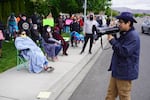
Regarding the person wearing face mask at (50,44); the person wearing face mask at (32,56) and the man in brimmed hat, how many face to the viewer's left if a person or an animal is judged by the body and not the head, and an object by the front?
1

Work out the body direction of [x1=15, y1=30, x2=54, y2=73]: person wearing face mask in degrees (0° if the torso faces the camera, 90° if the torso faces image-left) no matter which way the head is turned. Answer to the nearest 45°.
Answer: approximately 315°

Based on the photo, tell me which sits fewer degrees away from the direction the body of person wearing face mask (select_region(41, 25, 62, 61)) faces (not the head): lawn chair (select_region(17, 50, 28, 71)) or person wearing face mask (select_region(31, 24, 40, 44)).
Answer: the lawn chair

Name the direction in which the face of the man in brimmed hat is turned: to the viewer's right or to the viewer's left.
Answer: to the viewer's left

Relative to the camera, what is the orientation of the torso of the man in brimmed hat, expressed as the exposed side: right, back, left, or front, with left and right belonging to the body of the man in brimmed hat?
left

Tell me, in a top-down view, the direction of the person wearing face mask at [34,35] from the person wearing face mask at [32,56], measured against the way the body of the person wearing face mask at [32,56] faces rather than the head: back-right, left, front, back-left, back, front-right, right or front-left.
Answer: back-left

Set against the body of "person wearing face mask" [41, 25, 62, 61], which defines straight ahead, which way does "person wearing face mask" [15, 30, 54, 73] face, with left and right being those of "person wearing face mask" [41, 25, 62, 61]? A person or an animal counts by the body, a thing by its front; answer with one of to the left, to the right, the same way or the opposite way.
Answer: the same way

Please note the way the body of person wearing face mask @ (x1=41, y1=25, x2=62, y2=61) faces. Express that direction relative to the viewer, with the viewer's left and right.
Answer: facing the viewer and to the right of the viewer

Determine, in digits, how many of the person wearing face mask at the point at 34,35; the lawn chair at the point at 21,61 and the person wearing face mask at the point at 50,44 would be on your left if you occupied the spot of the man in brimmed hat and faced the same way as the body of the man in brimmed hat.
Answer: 0

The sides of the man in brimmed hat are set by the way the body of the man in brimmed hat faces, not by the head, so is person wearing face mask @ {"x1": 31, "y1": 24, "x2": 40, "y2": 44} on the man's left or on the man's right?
on the man's right

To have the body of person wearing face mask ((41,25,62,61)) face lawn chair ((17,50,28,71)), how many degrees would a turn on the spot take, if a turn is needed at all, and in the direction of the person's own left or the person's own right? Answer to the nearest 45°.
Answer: approximately 90° to the person's own right

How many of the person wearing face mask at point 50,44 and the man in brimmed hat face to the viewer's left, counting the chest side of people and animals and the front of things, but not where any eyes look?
1

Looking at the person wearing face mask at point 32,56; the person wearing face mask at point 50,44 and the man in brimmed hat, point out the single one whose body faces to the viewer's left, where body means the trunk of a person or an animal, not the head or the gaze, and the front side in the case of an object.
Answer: the man in brimmed hat
